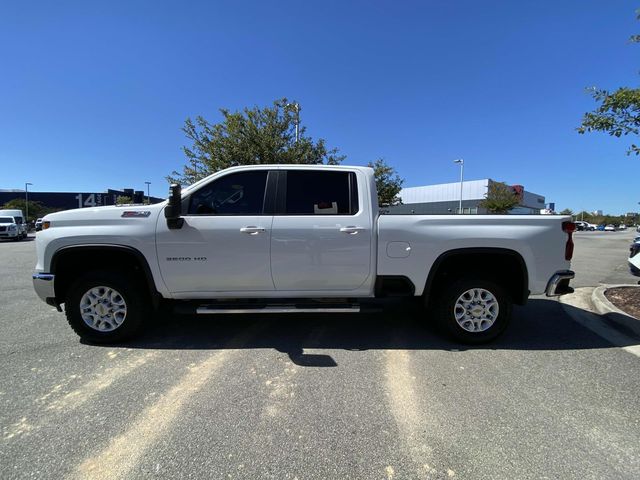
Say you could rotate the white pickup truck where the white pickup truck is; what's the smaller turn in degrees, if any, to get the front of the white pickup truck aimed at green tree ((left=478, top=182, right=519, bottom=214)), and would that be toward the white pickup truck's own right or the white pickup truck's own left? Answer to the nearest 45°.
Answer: approximately 135° to the white pickup truck's own right

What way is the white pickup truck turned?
to the viewer's left

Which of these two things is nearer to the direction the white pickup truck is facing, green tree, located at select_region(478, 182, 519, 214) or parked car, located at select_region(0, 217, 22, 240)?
the parked car

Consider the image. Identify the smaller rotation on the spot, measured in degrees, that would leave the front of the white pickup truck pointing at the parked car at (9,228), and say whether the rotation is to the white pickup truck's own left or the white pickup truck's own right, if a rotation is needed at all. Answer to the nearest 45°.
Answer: approximately 45° to the white pickup truck's own right
